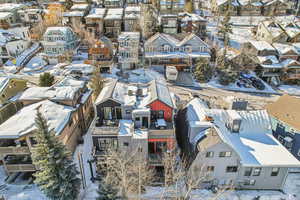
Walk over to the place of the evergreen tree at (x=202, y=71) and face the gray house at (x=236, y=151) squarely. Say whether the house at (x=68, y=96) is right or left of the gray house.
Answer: right

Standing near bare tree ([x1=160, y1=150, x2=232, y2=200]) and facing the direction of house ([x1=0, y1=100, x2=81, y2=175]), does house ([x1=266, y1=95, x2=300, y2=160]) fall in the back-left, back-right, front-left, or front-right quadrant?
back-right

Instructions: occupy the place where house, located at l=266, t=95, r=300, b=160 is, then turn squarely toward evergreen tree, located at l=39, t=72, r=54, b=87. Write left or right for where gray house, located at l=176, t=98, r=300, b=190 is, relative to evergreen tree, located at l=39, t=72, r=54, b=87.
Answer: left

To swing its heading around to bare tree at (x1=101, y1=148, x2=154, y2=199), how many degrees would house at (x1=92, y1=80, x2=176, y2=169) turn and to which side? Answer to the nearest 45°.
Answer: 0° — it already faces it

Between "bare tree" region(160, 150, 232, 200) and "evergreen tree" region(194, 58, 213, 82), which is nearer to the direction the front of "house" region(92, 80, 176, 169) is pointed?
the bare tree
